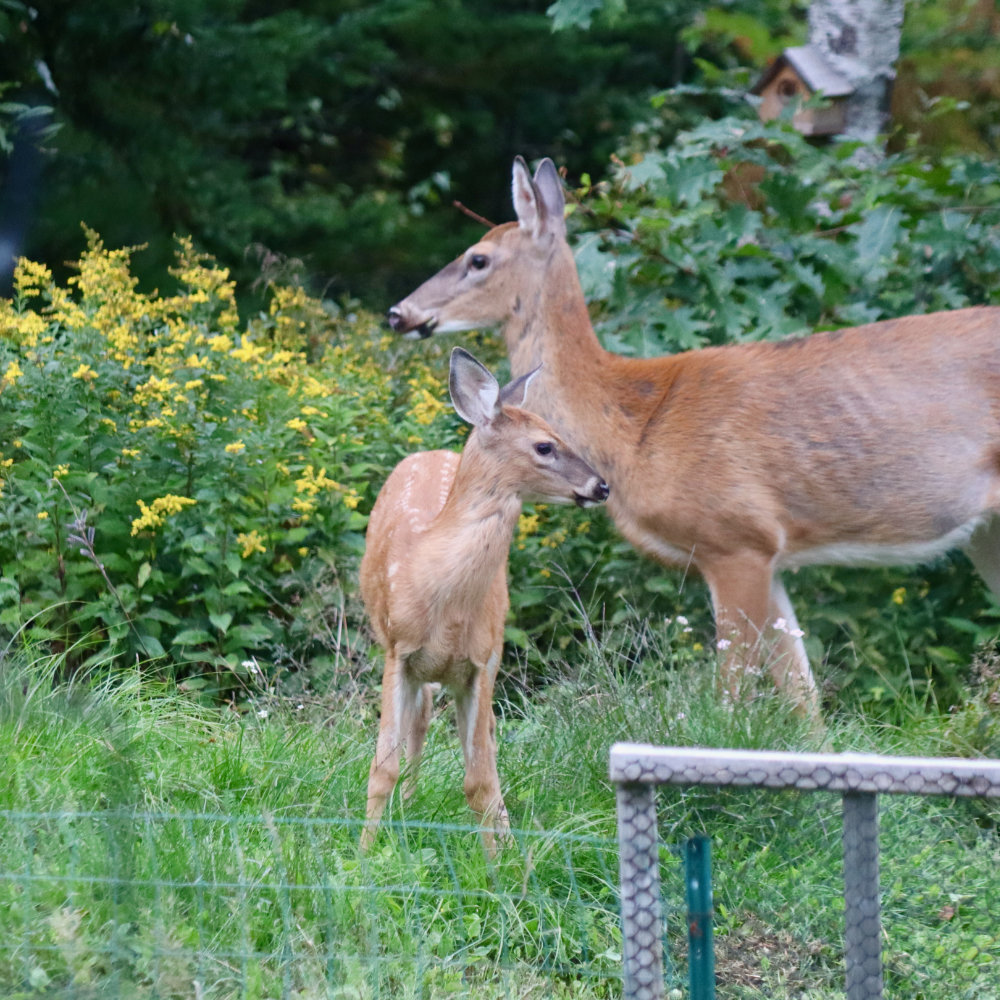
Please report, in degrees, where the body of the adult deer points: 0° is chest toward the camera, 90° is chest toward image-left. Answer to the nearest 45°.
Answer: approximately 90°

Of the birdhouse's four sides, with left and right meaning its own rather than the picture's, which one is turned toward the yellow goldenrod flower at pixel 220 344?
front

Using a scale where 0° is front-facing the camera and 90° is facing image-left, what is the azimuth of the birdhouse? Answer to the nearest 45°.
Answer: approximately 45°

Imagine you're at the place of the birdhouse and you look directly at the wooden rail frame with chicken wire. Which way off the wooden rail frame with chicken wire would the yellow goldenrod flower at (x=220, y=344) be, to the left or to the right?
right

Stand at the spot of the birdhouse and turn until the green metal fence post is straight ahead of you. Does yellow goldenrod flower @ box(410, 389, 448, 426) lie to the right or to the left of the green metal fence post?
right

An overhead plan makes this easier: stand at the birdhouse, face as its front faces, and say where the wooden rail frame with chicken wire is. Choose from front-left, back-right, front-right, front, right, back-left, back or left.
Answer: front-left

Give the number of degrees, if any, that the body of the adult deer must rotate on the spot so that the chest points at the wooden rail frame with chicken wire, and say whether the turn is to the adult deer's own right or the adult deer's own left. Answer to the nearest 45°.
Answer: approximately 90° to the adult deer's own left

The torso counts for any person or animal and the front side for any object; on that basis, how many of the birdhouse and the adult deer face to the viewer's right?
0

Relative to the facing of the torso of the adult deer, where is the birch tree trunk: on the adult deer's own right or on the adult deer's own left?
on the adult deer's own right

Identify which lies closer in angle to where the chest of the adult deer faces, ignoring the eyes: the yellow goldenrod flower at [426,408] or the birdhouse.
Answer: the yellow goldenrod flower

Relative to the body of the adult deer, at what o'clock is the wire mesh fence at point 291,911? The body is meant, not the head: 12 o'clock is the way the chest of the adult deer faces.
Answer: The wire mesh fence is roughly at 10 o'clock from the adult deer.
